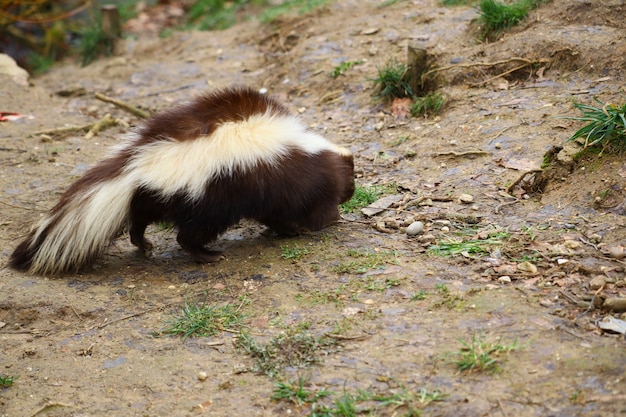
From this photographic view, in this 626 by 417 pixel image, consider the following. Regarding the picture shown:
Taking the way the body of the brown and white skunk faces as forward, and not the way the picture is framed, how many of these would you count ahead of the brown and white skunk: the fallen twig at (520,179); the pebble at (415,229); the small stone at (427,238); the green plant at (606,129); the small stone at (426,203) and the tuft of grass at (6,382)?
5

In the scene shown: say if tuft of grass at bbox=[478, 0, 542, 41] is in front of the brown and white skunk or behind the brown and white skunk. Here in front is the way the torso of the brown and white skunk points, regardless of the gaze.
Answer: in front

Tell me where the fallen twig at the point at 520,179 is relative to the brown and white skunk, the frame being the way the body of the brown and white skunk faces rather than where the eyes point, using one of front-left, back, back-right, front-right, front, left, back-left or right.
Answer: front

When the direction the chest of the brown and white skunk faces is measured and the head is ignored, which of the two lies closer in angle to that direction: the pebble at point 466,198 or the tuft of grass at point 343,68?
the pebble

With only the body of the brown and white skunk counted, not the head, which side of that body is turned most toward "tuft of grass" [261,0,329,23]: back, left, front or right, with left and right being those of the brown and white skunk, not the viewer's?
left

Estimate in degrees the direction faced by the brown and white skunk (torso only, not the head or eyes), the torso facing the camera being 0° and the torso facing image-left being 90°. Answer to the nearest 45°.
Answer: approximately 270°

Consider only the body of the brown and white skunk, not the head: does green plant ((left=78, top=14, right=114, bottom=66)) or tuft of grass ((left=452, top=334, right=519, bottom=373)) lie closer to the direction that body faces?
the tuft of grass

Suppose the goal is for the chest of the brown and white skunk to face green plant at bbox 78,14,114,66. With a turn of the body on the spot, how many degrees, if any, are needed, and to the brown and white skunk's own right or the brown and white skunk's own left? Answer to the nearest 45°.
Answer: approximately 90° to the brown and white skunk's own left

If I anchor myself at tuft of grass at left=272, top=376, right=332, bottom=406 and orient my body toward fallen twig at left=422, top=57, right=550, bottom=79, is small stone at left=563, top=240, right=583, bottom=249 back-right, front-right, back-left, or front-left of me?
front-right

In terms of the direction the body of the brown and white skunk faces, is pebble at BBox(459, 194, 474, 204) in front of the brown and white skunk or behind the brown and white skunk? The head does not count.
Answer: in front

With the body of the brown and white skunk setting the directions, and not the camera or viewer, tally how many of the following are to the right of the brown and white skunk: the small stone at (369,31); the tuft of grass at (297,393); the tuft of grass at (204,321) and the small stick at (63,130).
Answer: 2

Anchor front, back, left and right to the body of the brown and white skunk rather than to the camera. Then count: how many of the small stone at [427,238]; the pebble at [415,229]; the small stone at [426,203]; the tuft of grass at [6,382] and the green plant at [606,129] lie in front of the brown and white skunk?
4

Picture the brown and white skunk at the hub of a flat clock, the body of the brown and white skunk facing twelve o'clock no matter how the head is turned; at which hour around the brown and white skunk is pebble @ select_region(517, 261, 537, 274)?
The pebble is roughly at 1 o'clock from the brown and white skunk.

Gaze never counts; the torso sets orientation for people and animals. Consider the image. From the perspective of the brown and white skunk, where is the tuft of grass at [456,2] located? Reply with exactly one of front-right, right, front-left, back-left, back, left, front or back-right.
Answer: front-left

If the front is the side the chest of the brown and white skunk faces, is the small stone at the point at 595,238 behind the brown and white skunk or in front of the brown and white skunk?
in front

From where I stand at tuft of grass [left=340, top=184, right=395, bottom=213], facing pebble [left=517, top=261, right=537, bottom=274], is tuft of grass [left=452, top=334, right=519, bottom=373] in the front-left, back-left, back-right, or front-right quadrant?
front-right

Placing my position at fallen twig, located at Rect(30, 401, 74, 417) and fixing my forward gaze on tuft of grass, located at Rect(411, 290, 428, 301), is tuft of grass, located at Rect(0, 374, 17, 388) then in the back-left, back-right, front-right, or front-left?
back-left
